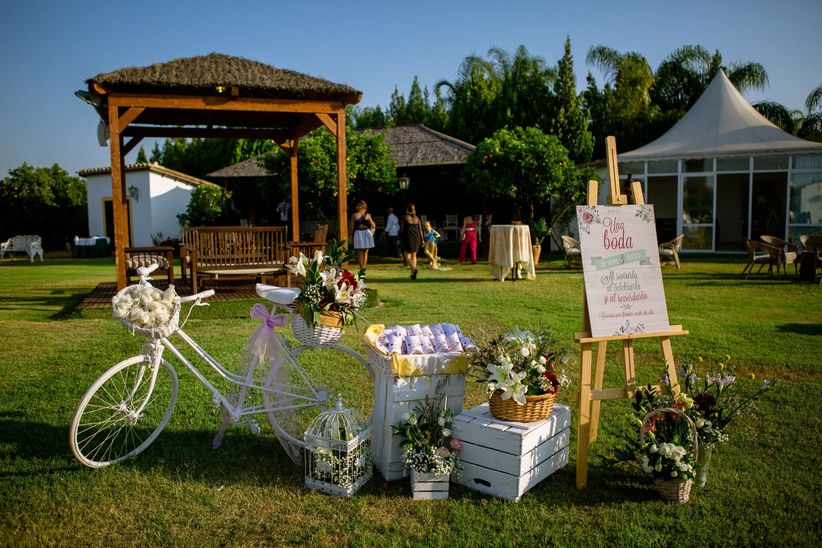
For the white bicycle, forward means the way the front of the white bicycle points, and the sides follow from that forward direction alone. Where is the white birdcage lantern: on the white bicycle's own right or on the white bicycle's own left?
on the white bicycle's own left

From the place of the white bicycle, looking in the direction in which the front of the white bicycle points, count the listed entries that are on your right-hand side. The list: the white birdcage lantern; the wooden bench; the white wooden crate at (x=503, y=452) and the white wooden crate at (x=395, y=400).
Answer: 1

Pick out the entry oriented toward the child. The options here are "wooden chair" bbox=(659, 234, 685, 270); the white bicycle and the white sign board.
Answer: the wooden chair

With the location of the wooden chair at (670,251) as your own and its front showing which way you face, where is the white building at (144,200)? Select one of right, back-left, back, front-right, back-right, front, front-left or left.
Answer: front

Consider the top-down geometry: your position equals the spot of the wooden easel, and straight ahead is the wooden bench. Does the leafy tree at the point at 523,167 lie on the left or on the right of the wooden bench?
right

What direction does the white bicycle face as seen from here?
to the viewer's left

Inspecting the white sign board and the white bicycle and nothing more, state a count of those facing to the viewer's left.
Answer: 1

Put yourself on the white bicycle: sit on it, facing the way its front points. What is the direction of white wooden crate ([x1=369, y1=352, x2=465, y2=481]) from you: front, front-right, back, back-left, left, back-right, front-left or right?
back-left

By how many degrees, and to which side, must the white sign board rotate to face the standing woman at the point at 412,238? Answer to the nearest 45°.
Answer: approximately 135° to its right

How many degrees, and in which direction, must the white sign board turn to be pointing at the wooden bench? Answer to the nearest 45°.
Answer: approximately 135° to its right

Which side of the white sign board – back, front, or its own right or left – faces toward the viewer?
front

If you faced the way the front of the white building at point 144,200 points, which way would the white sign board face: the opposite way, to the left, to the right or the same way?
the same way

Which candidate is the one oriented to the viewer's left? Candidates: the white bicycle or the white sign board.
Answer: the white bicycle

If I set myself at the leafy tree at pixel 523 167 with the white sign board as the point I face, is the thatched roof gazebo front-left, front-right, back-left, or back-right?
front-right

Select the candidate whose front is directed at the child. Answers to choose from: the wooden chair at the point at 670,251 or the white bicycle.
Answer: the wooden chair
